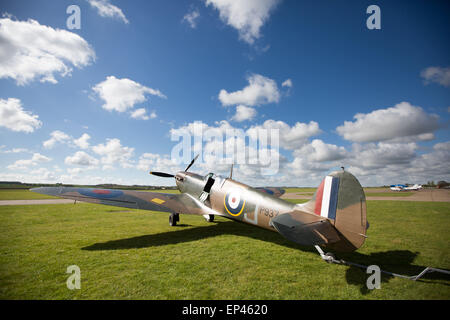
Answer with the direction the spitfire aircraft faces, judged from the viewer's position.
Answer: facing away from the viewer and to the left of the viewer
